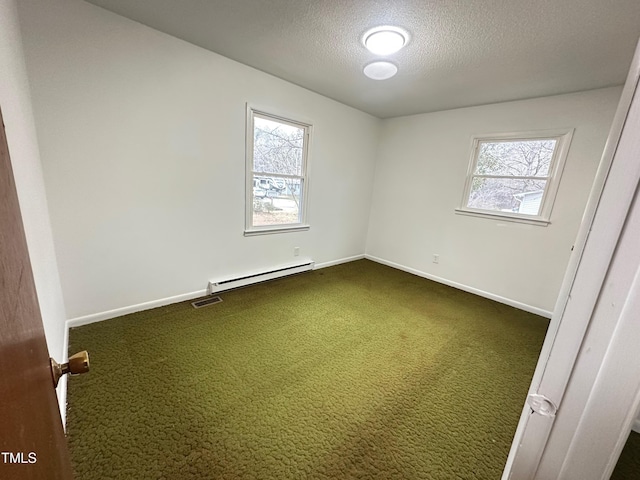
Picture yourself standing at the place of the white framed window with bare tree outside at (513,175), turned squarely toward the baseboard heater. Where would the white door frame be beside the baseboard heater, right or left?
left

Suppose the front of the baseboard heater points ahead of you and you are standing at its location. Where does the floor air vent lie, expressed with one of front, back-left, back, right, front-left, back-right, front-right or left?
right

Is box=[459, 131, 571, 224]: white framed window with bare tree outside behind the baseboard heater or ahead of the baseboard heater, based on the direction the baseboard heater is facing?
ahead

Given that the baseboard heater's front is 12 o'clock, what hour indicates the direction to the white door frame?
The white door frame is roughly at 1 o'clock from the baseboard heater.

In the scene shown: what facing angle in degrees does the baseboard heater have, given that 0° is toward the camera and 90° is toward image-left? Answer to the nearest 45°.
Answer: approximately 315°
